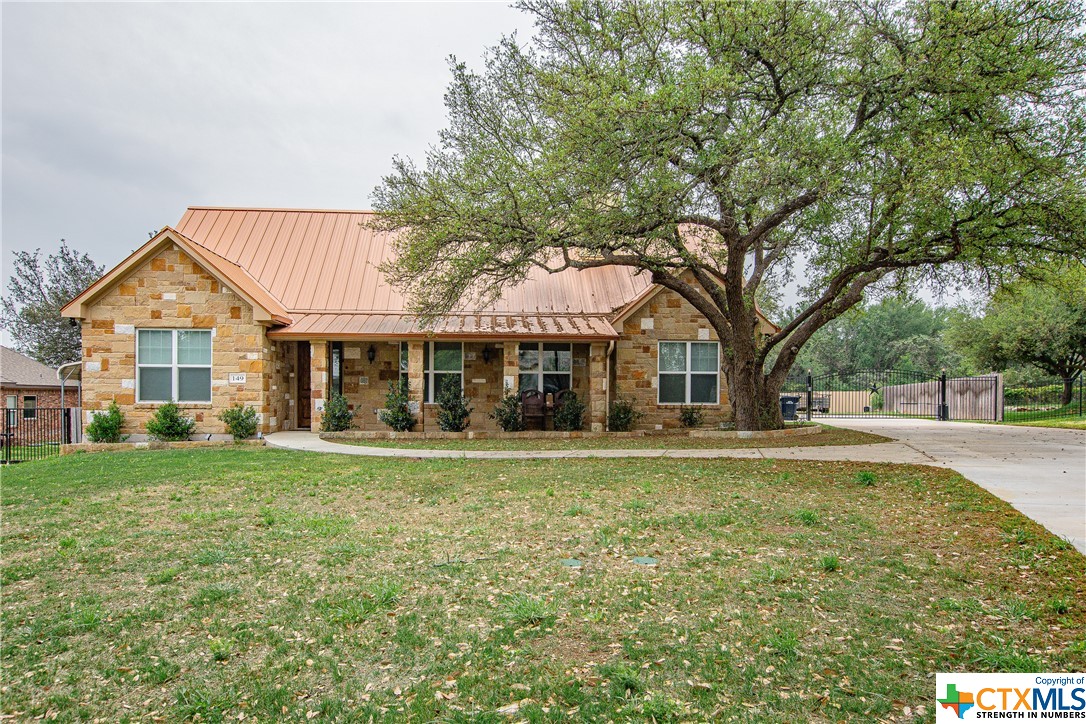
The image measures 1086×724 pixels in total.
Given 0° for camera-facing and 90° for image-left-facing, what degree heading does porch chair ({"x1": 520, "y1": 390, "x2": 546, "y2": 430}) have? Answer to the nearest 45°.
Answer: approximately 0°

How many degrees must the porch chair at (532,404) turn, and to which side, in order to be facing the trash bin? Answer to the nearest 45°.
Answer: approximately 135° to its left

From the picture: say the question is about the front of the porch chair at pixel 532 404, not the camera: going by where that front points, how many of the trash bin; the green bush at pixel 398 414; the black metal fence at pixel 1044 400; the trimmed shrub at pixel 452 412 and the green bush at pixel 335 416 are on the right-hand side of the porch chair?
3

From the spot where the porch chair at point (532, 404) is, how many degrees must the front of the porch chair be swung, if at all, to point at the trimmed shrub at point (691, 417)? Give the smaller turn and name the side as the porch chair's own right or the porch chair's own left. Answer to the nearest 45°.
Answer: approximately 90° to the porch chair's own left

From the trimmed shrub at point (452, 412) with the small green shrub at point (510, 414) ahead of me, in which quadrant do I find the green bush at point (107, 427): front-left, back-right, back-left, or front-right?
back-right

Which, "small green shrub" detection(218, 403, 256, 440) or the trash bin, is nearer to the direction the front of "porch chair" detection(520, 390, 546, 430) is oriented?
the small green shrub

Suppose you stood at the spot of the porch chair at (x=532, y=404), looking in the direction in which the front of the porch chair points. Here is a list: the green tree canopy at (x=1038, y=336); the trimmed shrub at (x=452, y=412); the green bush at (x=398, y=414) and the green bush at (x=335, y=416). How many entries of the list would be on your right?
3

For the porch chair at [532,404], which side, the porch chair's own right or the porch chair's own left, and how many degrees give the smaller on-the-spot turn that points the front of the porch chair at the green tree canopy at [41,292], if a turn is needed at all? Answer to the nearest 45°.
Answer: approximately 135° to the porch chair's own right

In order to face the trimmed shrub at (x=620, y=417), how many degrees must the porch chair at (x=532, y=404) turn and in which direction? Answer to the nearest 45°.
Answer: approximately 90° to its left

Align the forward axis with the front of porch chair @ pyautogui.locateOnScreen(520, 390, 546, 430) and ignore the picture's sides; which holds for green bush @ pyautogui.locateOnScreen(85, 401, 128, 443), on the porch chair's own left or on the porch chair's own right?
on the porch chair's own right

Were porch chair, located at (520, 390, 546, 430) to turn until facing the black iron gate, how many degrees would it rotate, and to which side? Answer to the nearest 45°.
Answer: approximately 135° to its left
